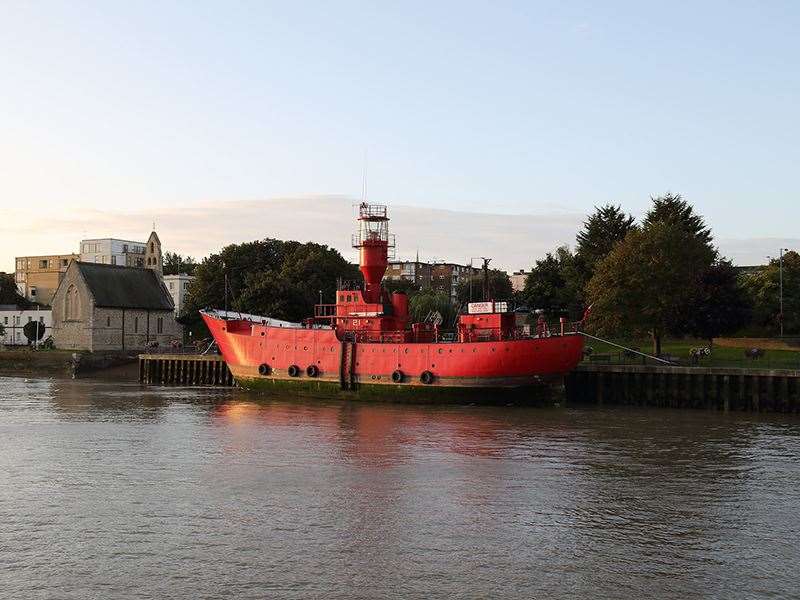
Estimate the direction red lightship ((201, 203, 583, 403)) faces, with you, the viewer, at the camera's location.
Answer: facing to the left of the viewer
